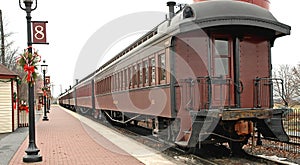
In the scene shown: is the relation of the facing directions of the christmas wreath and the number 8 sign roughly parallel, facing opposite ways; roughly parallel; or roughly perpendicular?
roughly parallel

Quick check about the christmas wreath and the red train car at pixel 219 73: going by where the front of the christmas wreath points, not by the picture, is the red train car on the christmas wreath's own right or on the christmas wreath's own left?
on the christmas wreath's own left

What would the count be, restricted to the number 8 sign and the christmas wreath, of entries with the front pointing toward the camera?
2

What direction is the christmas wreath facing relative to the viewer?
toward the camera

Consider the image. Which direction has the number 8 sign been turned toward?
toward the camera
